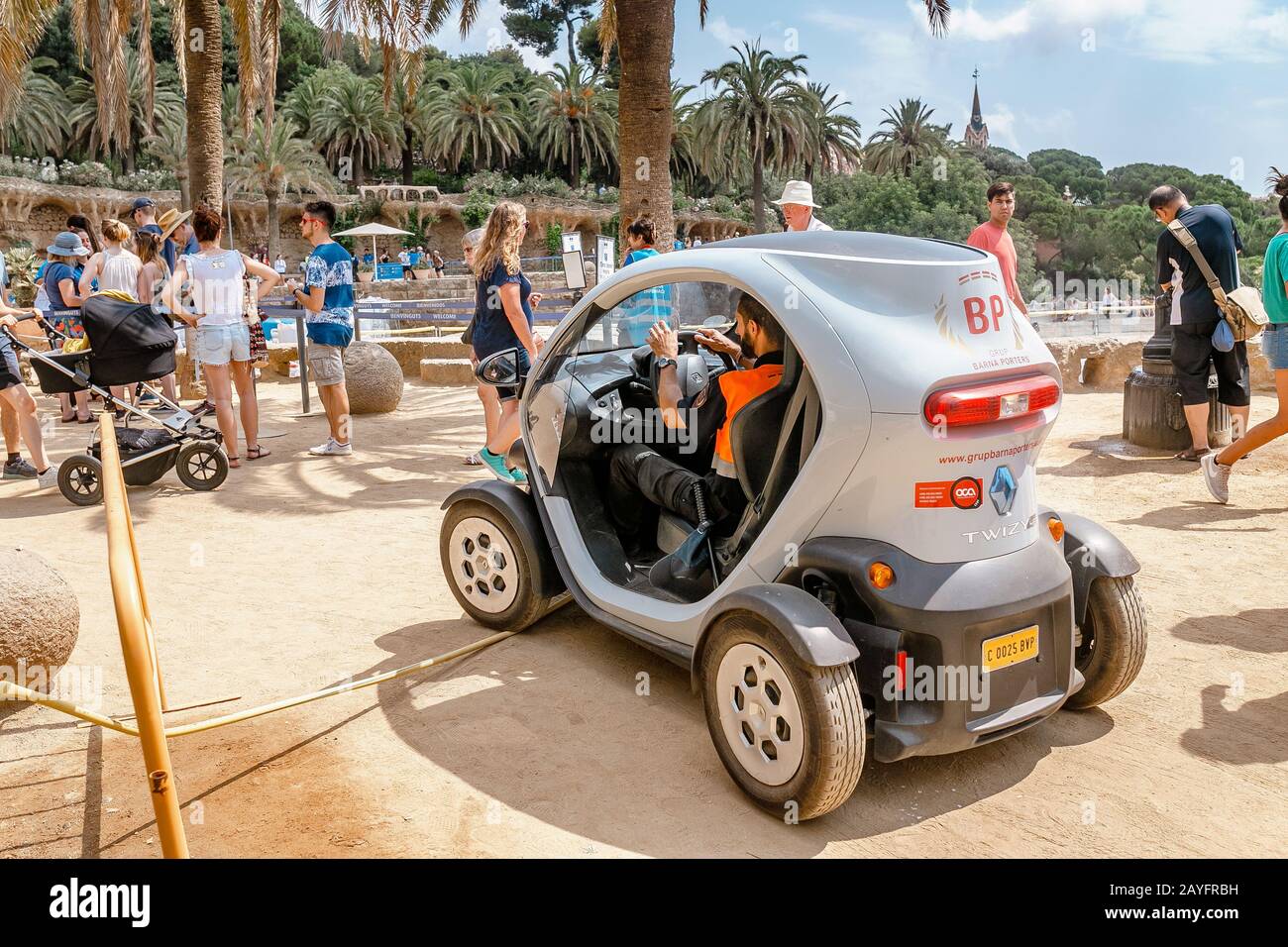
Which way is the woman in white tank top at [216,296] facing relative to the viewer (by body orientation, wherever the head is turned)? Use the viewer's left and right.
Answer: facing away from the viewer

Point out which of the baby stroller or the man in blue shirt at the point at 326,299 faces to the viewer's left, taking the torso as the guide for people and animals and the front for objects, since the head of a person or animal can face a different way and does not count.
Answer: the man in blue shirt

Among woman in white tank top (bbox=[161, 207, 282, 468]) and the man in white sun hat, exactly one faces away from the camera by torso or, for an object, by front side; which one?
the woman in white tank top

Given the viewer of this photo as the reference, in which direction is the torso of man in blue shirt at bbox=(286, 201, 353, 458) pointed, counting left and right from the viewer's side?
facing to the left of the viewer

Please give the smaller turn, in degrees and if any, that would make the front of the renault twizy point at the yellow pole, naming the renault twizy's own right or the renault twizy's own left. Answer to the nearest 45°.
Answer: approximately 90° to the renault twizy's own left

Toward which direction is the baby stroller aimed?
to the viewer's right

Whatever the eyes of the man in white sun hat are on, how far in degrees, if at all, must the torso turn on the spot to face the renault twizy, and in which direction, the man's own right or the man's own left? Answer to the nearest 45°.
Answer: approximately 45° to the man's own left

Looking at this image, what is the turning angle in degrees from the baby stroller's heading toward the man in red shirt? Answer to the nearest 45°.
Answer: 0° — it already faces them

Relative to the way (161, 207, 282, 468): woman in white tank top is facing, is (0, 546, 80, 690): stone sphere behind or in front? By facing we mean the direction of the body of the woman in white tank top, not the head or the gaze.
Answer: behind

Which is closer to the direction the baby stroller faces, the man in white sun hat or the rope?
the man in white sun hat

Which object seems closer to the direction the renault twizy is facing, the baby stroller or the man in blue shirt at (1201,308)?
the baby stroller

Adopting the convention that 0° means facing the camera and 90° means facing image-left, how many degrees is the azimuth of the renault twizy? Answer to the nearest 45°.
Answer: approximately 135°
